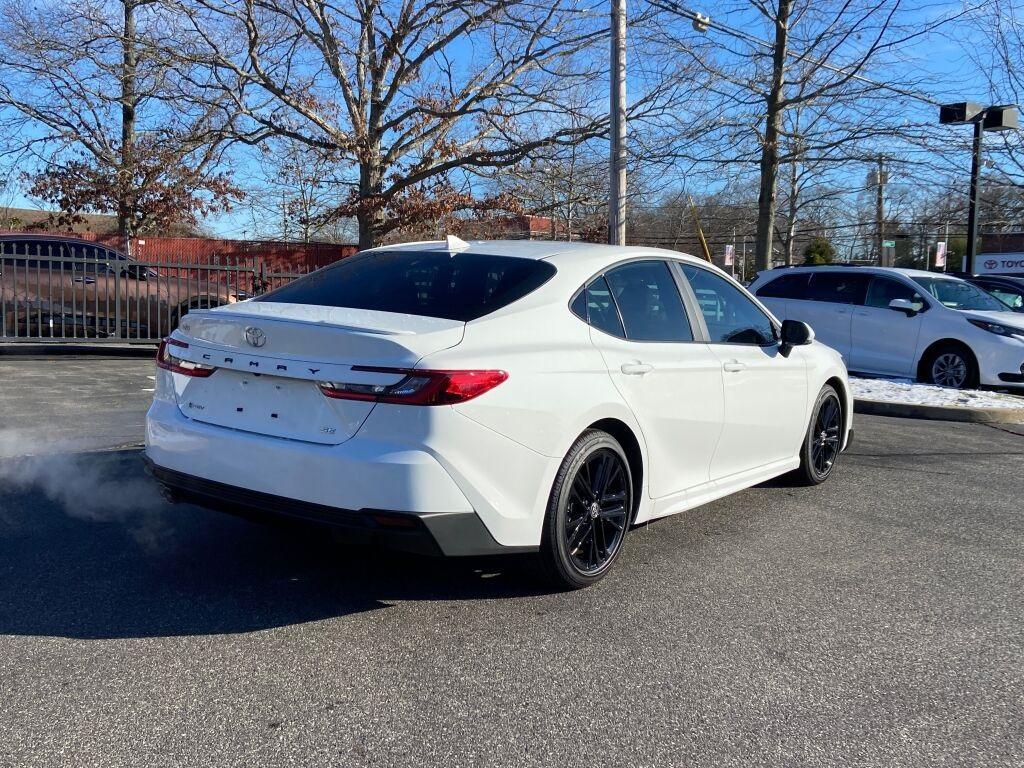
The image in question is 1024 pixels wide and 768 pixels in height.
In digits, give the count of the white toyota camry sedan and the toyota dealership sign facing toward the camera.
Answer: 1

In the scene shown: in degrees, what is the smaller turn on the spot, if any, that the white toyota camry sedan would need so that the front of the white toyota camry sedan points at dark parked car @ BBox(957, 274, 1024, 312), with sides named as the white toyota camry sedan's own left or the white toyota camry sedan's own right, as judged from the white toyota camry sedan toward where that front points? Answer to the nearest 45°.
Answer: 0° — it already faces it

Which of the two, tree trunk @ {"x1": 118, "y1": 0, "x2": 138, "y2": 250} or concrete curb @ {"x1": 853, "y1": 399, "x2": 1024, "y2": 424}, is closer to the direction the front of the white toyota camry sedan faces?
the concrete curb

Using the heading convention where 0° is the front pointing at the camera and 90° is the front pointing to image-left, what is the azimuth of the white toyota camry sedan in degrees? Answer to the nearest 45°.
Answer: approximately 225°

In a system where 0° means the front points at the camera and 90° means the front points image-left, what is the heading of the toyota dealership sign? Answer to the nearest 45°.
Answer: approximately 0°

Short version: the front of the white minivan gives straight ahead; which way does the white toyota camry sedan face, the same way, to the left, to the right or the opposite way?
to the left

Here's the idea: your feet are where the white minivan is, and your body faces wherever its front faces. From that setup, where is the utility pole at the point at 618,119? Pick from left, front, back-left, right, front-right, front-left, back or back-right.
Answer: back-right

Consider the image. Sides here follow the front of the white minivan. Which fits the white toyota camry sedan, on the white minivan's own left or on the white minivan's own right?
on the white minivan's own right
